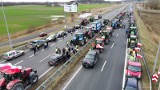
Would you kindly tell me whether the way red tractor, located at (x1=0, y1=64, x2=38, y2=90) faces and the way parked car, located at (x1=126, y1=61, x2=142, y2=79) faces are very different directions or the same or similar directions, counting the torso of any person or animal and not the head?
very different directions

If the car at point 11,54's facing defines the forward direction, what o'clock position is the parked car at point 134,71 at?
The parked car is roughly at 9 o'clock from the car.

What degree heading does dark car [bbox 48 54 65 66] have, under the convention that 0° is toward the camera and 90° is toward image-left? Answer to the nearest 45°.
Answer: approximately 45°

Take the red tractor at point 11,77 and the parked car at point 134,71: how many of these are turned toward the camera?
1
